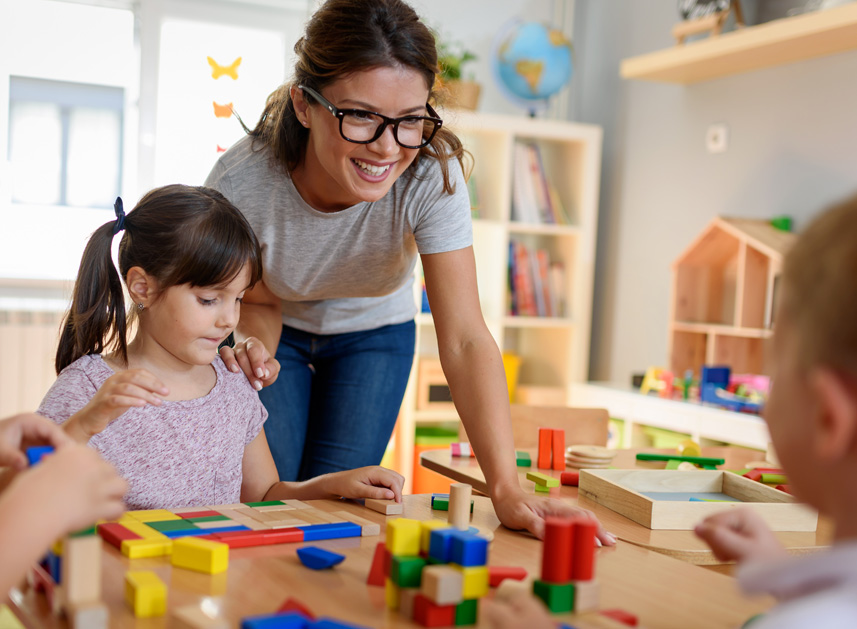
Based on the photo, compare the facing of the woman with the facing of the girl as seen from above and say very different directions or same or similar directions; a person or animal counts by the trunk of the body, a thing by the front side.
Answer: same or similar directions

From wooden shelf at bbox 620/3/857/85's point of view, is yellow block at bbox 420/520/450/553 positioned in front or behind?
in front

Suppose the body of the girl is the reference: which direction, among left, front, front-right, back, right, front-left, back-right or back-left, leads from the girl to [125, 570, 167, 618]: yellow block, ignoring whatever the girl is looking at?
front-right

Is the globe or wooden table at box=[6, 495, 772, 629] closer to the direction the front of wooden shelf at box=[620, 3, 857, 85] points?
the wooden table

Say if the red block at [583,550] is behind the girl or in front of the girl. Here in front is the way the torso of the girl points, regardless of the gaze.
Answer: in front

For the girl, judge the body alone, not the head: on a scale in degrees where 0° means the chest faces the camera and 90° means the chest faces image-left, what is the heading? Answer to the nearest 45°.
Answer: approximately 315°

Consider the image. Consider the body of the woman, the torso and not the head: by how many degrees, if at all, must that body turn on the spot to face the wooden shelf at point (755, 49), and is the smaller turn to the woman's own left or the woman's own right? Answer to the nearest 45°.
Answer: approximately 90° to the woman's own left

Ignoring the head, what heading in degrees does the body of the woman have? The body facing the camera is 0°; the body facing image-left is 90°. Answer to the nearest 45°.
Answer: approximately 315°

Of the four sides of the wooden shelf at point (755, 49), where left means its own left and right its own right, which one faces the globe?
right

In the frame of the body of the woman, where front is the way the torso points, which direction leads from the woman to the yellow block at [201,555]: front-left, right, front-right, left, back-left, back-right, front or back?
front-right

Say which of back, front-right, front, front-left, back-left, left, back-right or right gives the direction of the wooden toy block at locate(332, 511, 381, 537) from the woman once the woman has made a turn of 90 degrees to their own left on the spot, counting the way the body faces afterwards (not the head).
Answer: back-right

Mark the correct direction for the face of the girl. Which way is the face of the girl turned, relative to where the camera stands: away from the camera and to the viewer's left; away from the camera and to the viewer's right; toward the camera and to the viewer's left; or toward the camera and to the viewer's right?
toward the camera and to the viewer's right

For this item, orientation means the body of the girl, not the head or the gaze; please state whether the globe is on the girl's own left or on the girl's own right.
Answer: on the girl's own left

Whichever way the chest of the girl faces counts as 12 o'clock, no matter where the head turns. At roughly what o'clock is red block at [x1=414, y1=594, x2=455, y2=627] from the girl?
The red block is roughly at 1 o'clock from the girl.

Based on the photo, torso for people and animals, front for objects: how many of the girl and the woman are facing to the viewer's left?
0

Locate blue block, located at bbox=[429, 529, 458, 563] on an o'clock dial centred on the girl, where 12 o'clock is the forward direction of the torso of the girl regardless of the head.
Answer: The blue block is roughly at 1 o'clock from the girl.

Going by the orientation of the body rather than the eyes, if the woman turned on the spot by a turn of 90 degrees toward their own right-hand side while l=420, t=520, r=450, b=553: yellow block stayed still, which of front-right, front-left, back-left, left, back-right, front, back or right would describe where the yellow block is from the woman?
front-left
